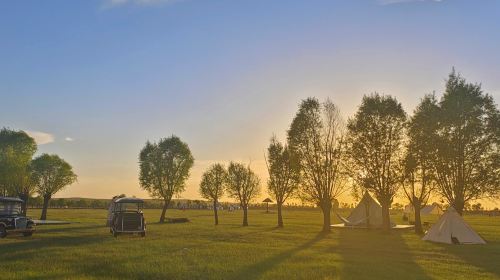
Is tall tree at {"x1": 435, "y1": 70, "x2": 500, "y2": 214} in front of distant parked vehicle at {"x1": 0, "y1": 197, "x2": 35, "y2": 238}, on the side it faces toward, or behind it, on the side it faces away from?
in front

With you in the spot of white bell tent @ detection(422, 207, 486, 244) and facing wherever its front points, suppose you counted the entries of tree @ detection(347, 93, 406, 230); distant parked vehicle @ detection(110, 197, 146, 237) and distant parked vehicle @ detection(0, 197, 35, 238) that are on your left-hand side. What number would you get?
0

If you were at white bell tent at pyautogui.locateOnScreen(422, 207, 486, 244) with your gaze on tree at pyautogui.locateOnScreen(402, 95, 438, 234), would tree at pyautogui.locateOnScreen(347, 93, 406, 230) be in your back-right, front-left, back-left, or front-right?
front-left

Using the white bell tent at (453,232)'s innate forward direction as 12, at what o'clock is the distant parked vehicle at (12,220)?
The distant parked vehicle is roughly at 2 o'clock from the white bell tent.

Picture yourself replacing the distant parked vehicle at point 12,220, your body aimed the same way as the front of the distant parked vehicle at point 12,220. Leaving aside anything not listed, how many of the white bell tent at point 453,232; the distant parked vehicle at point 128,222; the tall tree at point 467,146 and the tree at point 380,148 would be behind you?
0

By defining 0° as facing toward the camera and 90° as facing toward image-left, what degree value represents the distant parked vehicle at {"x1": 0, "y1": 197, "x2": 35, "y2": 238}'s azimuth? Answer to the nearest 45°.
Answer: approximately 270°

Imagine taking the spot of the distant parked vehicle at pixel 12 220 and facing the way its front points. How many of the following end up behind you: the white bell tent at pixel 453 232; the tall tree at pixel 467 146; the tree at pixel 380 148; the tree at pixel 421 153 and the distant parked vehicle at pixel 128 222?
0

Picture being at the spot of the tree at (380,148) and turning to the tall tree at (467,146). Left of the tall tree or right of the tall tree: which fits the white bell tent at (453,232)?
right

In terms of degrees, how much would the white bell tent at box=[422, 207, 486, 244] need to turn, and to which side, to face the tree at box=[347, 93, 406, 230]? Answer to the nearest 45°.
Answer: approximately 135° to its right

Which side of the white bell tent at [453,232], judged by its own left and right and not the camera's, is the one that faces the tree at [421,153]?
back

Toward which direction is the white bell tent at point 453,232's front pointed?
toward the camera

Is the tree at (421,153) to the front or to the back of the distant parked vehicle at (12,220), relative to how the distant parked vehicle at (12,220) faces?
to the front

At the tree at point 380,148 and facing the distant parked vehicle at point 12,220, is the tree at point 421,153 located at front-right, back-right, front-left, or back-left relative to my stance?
back-left
